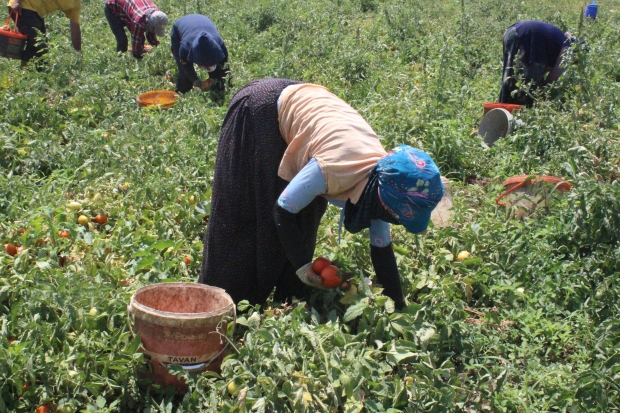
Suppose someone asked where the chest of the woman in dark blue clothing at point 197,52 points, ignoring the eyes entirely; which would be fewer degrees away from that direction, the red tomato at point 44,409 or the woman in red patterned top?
the red tomato

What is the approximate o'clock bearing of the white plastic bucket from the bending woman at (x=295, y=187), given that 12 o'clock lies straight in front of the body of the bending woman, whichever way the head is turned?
The white plastic bucket is roughly at 10 o'clock from the bending woman.

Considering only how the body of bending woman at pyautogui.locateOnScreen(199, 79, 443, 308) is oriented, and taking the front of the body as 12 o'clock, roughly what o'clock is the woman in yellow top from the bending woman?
The woman in yellow top is roughly at 8 o'clock from the bending woman.

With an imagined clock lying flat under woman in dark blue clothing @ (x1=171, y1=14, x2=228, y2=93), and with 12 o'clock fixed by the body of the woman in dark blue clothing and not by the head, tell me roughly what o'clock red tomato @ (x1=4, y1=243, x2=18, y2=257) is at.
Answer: The red tomato is roughly at 2 o'clock from the woman in dark blue clothing.

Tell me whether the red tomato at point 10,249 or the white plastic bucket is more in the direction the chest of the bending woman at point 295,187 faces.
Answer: the white plastic bucket

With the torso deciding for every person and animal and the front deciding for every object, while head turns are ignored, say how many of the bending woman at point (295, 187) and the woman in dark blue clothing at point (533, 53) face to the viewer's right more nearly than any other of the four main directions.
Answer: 2

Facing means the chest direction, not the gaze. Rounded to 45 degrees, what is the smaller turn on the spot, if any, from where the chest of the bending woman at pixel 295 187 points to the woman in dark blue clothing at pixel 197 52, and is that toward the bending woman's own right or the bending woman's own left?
approximately 90° to the bending woman's own left

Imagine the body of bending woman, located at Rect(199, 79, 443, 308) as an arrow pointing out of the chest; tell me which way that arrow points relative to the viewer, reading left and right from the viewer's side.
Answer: facing to the right of the viewer

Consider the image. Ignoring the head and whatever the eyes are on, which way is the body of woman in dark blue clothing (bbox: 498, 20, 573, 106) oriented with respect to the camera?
to the viewer's right

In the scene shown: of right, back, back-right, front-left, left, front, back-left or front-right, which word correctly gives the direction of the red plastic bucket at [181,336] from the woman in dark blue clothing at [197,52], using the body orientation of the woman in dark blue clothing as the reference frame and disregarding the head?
front-right

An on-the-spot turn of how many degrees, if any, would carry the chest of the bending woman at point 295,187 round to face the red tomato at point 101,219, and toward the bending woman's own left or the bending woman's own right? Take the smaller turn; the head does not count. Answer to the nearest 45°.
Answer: approximately 135° to the bending woman's own left

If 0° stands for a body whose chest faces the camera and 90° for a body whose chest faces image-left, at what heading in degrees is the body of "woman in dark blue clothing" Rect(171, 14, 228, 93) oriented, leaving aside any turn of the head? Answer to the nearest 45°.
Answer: approximately 315°

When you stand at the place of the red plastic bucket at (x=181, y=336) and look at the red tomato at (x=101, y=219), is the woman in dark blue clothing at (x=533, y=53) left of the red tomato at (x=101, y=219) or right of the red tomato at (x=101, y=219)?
right
